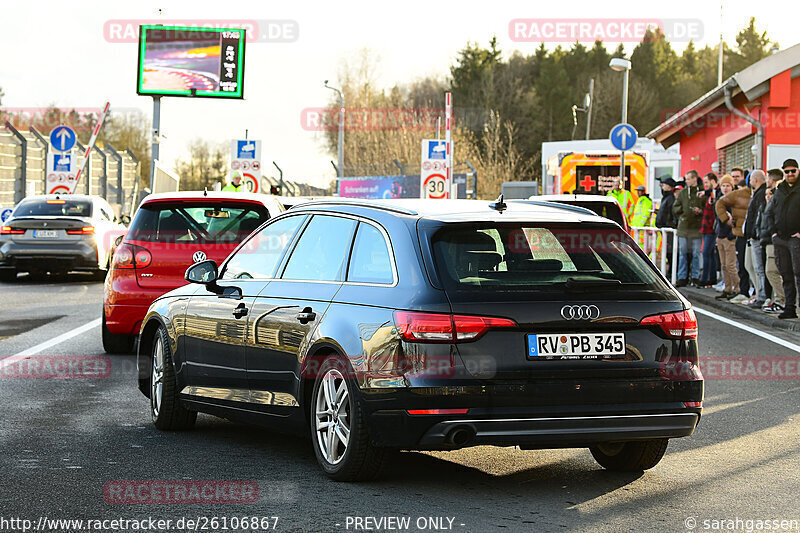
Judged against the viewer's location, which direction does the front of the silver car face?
facing away from the viewer

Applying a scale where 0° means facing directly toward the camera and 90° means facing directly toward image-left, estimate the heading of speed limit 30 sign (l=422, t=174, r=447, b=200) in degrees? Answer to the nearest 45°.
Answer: approximately 0°

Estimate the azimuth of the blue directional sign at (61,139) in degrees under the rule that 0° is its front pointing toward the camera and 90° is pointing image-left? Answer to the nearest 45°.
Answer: approximately 0°

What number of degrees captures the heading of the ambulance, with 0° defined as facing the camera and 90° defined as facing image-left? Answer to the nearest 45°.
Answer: approximately 180°

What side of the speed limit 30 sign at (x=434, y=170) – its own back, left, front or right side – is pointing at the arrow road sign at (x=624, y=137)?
left

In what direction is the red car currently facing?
away from the camera

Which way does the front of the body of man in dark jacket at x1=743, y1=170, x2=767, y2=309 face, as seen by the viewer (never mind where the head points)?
to the viewer's left

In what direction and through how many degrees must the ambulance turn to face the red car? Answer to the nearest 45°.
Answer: approximately 180°

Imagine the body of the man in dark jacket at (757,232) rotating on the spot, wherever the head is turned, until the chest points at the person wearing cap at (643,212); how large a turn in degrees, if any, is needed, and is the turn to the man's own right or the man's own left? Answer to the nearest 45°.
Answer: approximately 90° to the man's own right

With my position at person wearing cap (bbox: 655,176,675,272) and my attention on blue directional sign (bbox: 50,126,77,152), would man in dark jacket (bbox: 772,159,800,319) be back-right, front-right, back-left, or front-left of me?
back-left

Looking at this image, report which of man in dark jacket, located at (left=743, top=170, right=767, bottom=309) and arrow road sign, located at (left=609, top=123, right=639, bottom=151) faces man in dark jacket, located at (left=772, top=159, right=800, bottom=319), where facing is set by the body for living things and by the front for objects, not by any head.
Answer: the arrow road sign
